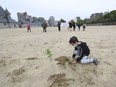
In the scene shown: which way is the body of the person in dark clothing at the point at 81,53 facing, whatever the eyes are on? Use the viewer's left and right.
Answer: facing to the left of the viewer
